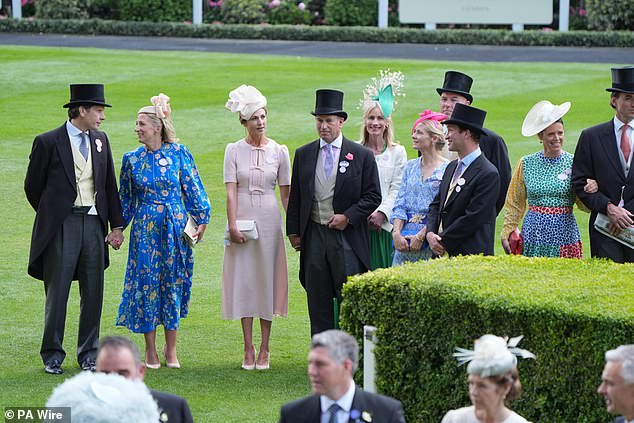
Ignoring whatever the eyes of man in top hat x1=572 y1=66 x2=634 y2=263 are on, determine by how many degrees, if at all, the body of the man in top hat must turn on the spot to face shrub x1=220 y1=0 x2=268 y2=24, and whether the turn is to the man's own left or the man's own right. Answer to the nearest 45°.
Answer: approximately 180°

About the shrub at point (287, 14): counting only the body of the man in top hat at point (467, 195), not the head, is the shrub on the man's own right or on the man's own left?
on the man's own right

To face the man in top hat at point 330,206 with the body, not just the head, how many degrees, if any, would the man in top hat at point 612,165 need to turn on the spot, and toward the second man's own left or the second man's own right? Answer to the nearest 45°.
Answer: approximately 90° to the second man's own right

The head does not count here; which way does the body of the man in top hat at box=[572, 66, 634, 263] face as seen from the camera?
toward the camera

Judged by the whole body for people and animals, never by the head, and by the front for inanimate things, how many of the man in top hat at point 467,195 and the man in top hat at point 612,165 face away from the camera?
0

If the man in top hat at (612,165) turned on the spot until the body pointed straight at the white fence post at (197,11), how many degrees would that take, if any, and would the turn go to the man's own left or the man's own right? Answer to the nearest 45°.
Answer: approximately 135° to the man's own right

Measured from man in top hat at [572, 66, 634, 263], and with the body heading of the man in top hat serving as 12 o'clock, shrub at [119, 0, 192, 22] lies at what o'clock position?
The shrub is roughly at 5 o'clock from the man in top hat.

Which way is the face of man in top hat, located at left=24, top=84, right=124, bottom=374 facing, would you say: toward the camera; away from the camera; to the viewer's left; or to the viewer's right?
to the viewer's right

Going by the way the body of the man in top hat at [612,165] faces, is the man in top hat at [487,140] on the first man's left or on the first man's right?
on the first man's right

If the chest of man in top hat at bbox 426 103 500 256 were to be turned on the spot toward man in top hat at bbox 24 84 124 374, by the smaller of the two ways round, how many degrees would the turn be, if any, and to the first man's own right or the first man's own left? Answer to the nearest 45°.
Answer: approximately 45° to the first man's own right

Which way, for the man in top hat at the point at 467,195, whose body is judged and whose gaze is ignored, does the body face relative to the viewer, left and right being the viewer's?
facing the viewer and to the left of the viewer
